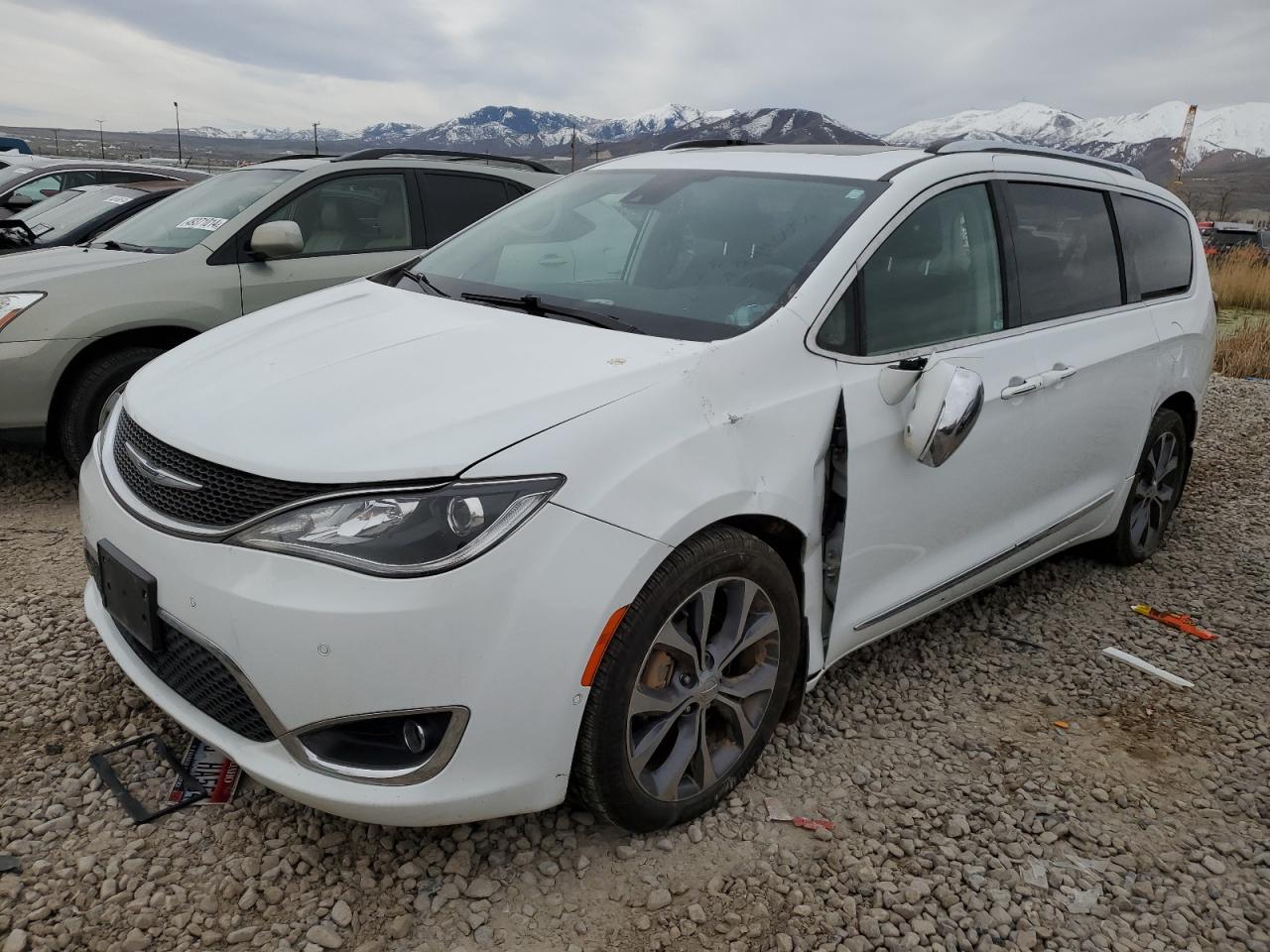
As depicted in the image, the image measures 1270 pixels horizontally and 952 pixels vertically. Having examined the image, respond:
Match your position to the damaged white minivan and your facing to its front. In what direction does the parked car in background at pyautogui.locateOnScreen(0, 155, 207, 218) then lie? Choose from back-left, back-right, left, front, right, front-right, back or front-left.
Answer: right

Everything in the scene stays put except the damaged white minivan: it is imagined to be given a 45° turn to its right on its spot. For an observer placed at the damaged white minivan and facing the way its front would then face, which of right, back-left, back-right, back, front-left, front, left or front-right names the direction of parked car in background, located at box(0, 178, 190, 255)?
front-right

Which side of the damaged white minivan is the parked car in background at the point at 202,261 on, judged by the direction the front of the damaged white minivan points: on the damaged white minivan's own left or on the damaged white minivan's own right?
on the damaged white minivan's own right

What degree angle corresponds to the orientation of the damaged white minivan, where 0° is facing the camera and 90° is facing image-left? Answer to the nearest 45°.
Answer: approximately 45°

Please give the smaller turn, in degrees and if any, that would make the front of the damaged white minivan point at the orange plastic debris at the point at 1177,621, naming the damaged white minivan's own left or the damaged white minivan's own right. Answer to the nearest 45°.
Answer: approximately 180°
